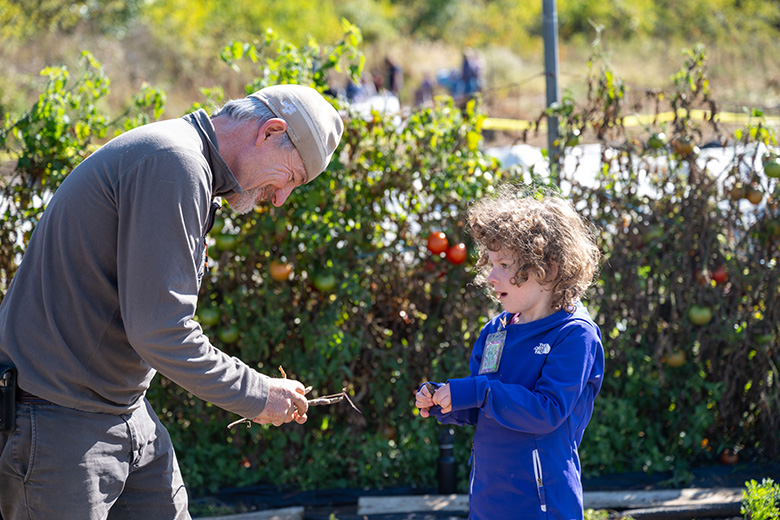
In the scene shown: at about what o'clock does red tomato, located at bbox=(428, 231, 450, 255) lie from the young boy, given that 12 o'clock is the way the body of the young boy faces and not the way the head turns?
The red tomato is roughly at 4 o'clock from the young boy.

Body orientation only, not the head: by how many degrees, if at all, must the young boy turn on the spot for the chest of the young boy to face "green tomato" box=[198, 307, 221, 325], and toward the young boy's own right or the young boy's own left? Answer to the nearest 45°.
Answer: approximately 90° to the young boy's own right

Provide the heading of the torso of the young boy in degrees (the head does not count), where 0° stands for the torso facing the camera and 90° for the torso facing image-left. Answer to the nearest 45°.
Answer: approximately 45°

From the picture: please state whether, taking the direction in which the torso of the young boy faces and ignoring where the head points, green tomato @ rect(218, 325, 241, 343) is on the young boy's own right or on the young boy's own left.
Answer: on the young boy's own right

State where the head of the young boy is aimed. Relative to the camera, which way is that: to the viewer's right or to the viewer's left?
to the viewer's left

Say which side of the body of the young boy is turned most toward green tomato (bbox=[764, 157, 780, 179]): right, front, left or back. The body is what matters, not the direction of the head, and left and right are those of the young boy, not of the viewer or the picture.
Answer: back

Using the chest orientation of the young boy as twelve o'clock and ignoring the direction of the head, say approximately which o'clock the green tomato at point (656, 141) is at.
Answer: The green tomato is roughly at 5 o'clock from the young boy.

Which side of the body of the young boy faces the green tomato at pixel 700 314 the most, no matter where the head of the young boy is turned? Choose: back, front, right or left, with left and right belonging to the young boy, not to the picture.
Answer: back

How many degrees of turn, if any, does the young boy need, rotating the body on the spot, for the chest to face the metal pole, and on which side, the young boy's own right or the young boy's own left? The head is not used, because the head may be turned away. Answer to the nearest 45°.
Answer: approximately 135° to the young boy's own right

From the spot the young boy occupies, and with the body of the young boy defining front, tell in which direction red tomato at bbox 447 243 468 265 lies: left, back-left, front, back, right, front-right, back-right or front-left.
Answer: back-right

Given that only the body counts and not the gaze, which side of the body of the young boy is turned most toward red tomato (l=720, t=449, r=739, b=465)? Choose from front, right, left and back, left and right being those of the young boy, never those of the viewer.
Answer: back
